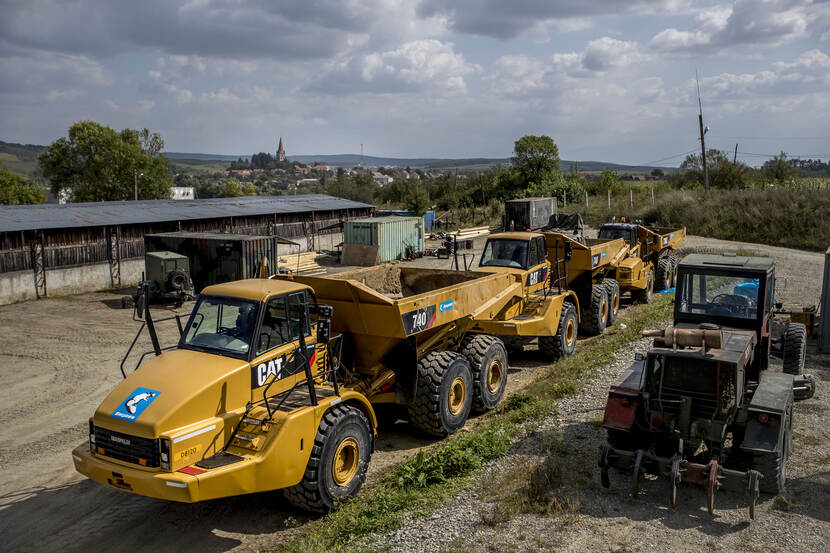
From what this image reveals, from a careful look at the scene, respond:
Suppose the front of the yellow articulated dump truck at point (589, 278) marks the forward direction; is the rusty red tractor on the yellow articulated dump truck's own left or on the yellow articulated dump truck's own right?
on the yellow articulated dump truck's own left

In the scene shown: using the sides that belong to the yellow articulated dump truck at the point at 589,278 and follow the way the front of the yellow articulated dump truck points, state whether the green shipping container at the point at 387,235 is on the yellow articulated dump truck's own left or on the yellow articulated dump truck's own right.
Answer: on the yellow articulated dump truck's own right

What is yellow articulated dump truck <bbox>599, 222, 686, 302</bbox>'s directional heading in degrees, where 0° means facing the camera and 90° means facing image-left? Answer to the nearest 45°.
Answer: approximately 45°

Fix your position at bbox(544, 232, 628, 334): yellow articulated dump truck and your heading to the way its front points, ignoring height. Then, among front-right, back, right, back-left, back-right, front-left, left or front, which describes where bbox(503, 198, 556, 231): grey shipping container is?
back-right

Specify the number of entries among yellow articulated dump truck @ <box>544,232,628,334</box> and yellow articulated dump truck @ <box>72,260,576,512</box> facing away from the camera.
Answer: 0

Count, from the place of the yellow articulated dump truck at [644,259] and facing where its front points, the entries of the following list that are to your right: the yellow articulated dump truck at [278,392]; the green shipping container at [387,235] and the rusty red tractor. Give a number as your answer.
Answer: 1

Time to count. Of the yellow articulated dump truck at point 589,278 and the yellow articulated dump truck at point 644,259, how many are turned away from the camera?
0

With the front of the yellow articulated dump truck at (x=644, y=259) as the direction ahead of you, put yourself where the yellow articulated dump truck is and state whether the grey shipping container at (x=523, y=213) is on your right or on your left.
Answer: on your right

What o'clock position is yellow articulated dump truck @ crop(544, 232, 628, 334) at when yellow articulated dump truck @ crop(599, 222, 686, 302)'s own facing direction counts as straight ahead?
yellow articulated dump truck @ crop(544, 232, 628, 334) is roughly at 11 o'clock from yellow articulated dump truck @ crop(599, 222, 686, 302).

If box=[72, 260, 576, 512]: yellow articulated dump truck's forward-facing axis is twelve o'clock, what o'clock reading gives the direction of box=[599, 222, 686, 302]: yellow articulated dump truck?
box=[599, 222, 686, 302]: yellow articulated dump truck is roughly at 6 o'clock from box=[72, 260, 576, 512]: yellow articulated dump truck.

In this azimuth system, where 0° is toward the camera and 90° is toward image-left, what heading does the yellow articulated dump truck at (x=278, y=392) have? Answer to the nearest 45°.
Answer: approximately 45°

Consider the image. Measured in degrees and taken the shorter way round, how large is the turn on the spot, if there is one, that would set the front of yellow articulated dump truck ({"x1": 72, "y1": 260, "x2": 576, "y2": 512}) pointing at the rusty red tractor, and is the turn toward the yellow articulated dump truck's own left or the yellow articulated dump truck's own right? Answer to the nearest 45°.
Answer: approximately 135° to the yellow articulated dump truck's own left

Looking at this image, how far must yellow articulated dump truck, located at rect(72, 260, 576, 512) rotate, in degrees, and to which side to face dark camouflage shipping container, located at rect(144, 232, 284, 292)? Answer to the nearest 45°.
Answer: approximately 135° to its right

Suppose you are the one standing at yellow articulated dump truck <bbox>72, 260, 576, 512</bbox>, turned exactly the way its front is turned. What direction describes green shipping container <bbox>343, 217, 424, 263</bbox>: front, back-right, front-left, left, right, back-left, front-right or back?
back-right

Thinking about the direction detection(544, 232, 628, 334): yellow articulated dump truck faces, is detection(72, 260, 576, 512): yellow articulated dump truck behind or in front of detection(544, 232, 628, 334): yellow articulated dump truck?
in front
